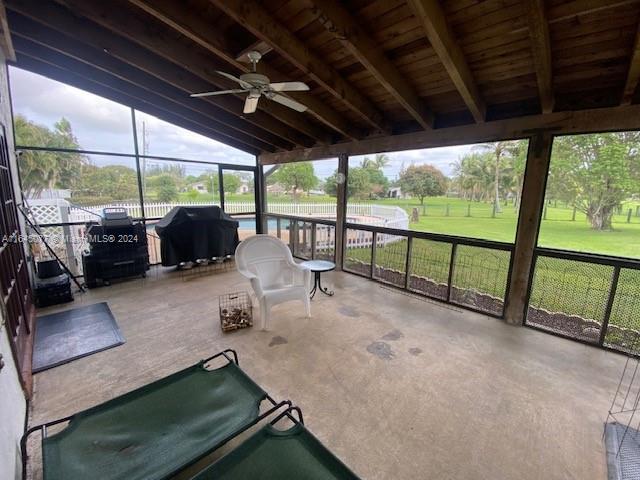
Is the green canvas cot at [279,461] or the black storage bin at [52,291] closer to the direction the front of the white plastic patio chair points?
the green canvas cot

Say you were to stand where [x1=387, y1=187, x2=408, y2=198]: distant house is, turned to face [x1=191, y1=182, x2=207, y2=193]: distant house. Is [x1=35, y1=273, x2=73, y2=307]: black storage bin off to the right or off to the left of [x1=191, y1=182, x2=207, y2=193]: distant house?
left

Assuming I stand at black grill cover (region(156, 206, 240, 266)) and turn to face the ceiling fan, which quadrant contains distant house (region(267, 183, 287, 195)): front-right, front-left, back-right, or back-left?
back-left

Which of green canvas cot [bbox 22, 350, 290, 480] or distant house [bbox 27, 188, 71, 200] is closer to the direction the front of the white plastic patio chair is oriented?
the green canvas cot

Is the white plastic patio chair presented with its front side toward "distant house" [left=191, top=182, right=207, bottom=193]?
no

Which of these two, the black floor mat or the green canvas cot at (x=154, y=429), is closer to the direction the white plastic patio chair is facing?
the green canvas cot

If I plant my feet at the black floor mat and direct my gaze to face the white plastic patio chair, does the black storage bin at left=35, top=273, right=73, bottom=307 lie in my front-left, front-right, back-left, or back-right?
back-left

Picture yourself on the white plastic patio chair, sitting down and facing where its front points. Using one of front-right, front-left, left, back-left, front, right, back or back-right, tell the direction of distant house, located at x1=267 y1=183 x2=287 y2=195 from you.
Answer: back-left

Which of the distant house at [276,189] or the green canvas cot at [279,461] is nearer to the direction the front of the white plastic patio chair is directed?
the green canvas cot

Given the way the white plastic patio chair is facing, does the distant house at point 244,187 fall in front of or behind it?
behind

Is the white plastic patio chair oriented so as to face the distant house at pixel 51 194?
no
